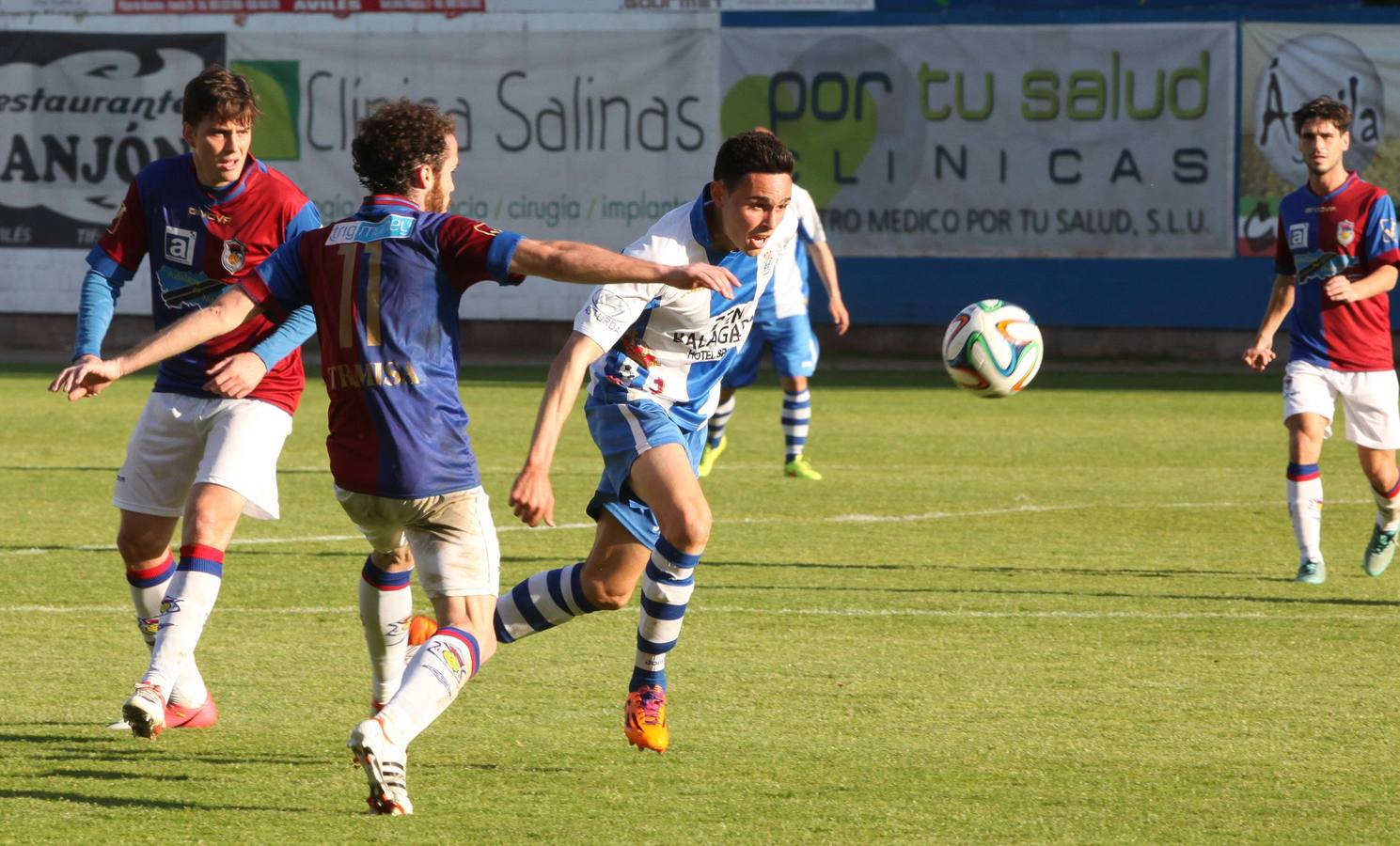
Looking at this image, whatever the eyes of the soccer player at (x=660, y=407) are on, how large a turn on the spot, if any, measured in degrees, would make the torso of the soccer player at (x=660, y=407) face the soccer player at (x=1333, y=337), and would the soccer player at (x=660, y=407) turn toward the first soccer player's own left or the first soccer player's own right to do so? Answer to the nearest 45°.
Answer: approximately 90° to the first soccer player's own left

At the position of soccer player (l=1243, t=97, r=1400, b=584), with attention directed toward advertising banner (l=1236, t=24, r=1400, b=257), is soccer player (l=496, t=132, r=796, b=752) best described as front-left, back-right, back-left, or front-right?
back-left

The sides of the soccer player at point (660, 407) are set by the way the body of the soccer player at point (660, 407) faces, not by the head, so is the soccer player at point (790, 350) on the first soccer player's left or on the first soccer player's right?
on the first soccer player's left

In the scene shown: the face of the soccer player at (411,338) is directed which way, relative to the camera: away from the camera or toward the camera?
away from the camera

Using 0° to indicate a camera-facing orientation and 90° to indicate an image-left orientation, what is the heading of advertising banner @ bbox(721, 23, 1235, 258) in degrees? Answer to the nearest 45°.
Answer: approximately 0°

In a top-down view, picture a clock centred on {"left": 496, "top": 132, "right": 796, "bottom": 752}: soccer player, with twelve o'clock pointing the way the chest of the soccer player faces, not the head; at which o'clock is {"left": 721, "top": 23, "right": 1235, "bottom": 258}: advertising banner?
The advertising banner is roughly at 8 o'clock from the soccer player.
